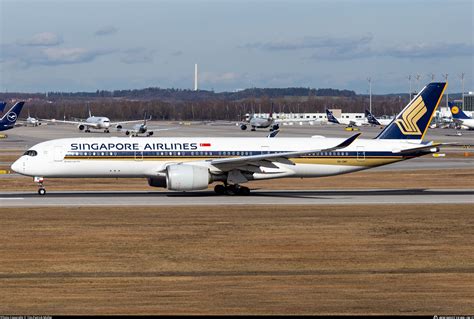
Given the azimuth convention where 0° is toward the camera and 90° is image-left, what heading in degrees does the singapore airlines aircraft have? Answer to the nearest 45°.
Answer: approximately 90°
